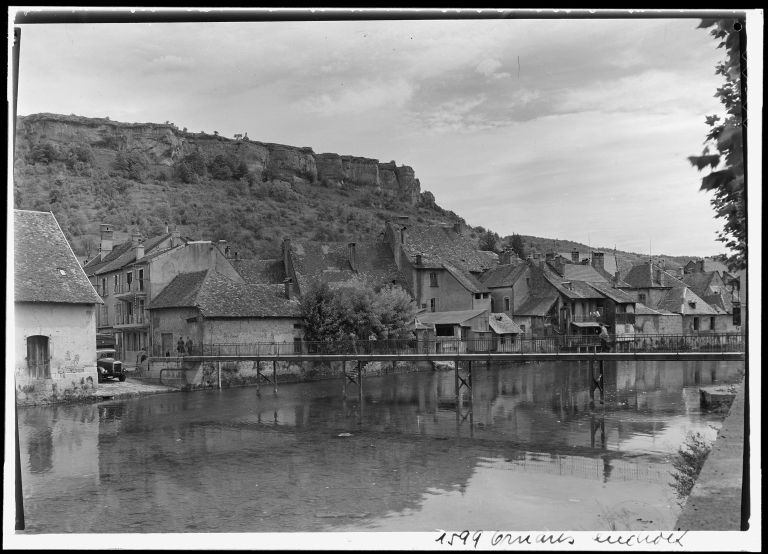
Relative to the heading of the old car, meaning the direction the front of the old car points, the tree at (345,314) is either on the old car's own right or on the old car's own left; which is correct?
on the old car's own left

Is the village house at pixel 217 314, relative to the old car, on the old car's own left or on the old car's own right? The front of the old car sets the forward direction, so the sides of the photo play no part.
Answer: on the old car's own left

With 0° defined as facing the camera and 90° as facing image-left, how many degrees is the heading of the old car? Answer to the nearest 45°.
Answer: approximately 315°
